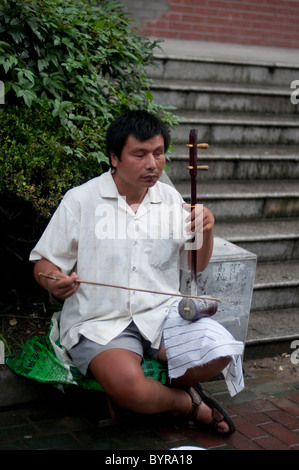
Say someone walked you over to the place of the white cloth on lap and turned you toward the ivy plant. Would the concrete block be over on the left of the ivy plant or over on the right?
right

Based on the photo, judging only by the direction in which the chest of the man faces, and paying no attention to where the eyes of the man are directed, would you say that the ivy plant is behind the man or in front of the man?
behind

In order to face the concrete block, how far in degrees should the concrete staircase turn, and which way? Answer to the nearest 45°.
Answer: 0° — it already faces it

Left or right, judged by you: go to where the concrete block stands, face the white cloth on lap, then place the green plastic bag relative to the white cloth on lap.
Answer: right

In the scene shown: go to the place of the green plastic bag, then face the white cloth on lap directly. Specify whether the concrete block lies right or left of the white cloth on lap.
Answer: left

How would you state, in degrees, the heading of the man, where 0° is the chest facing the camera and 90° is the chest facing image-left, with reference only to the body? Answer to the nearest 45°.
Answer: approximately 315°

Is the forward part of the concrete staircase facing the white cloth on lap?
yes
